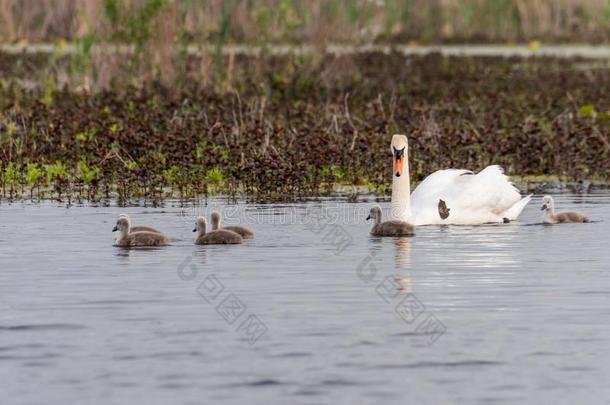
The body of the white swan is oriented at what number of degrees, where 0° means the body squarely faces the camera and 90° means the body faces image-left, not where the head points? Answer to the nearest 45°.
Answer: approximately 90°
